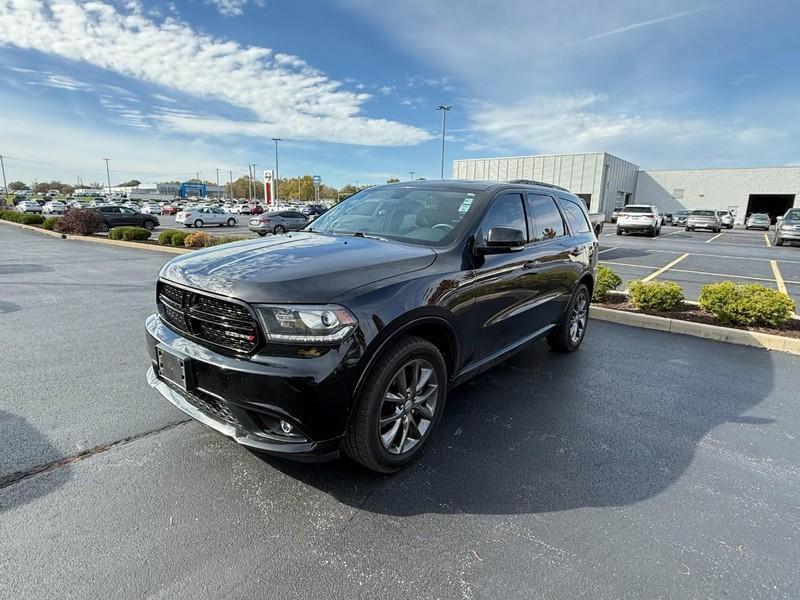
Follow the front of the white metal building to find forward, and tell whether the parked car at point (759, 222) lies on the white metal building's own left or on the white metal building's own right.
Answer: on the white metal building's own left

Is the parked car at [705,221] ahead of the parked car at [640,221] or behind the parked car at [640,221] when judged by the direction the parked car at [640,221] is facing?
ahead

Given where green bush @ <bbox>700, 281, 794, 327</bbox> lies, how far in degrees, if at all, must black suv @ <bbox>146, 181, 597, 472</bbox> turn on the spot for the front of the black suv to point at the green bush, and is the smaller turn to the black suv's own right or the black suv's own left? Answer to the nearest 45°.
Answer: approximately 180°

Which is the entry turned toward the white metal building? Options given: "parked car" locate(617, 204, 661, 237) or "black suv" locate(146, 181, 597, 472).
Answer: the parked car

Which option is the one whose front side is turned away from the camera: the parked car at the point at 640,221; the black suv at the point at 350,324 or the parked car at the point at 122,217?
the parked car at the point at 640,221

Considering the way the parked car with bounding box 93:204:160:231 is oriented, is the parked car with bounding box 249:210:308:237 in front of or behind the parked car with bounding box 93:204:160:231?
in front

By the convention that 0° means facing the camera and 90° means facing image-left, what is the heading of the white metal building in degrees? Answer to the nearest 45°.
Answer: approximately 45°

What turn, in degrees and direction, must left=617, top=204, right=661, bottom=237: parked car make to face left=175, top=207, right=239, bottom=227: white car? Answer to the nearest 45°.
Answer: approximately 90° to its left

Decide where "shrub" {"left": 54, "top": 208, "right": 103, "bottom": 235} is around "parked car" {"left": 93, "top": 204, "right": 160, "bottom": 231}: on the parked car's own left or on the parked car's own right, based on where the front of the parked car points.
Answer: on the parked car's own right

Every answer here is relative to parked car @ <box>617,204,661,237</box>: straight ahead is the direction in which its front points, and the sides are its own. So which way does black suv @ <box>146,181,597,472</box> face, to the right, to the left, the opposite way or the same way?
the opposite way

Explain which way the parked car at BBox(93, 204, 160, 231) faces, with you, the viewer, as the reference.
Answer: facing to the right of the viewer

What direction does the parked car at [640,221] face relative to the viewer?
away from the camera

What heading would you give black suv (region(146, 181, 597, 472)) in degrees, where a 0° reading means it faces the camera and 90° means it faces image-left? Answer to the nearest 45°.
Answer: approximately 45°
